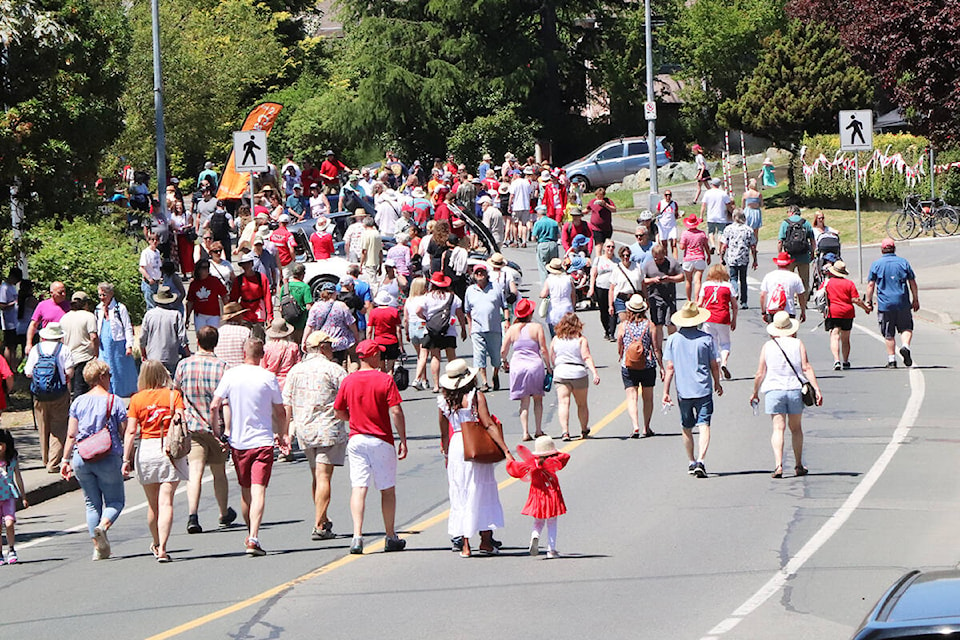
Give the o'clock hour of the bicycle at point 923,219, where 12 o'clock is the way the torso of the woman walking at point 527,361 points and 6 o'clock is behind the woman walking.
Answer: The bicycle is roughly at 1 o'clock from the woman walking.

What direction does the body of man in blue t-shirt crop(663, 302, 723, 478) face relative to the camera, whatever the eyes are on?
away from the camera

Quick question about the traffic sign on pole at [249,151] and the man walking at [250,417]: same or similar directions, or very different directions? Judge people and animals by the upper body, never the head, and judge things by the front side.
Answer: very different directions

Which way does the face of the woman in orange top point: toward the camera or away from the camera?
away from the camera

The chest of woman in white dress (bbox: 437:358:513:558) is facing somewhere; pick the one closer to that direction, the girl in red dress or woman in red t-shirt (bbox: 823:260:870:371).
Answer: the woman in red t-shirt

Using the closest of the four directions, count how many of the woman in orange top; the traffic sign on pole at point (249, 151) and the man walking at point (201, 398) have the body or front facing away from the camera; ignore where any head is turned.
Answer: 2

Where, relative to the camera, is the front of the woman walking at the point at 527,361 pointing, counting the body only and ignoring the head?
away from the camera

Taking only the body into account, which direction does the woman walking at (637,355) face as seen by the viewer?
away from the camera

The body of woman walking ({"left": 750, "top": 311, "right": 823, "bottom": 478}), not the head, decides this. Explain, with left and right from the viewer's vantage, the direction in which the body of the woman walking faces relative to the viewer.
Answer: facing away from the viewer

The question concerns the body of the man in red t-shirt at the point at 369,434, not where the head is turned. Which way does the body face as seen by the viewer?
away from the camera

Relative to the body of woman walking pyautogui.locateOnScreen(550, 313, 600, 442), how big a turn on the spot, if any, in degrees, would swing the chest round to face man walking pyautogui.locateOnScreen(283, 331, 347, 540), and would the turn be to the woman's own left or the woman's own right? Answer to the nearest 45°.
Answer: approximately 135° to the woman's own left

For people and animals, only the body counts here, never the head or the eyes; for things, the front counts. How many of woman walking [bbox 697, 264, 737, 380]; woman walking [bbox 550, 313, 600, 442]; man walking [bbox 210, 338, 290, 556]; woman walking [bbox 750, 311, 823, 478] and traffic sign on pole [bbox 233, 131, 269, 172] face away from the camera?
4

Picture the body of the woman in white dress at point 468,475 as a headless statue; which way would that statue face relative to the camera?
away from the camera

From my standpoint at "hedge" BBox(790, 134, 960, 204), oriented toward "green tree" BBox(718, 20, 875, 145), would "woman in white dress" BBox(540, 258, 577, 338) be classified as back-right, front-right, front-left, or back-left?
back-left
